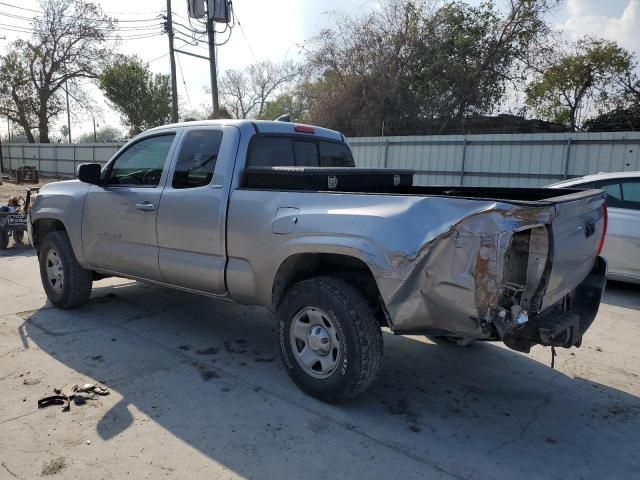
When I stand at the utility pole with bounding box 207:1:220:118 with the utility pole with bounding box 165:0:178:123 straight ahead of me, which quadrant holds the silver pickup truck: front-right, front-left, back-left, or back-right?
back-left

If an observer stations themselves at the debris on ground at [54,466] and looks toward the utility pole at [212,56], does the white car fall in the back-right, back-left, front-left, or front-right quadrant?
front-right

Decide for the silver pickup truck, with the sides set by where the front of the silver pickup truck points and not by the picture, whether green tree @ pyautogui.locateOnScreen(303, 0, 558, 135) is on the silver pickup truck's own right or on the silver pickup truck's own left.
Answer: on the silver pickup truck's own right

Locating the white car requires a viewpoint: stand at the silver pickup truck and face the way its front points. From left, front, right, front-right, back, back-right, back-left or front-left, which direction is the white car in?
right

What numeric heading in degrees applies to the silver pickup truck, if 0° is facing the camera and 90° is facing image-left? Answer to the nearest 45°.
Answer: approximately 135°

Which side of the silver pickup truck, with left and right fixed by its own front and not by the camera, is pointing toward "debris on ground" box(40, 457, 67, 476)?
left

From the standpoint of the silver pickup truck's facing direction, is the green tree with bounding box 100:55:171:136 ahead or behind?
ahead

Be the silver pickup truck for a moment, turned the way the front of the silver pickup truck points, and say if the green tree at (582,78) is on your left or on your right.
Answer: on your right

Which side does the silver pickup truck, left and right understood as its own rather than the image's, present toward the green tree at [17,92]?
front

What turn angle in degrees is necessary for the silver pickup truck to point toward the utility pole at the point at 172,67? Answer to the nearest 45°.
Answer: approximately 45° to its right
